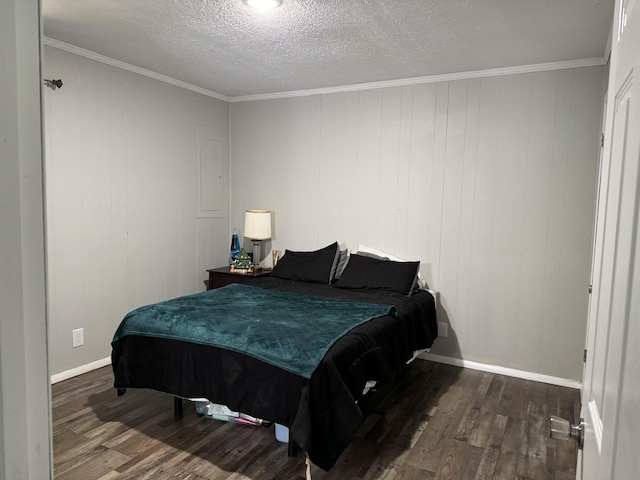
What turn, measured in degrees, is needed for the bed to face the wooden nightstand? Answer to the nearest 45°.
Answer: approximately 135° to its right

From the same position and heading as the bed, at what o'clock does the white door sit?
The white door is roughly at 10 o'clock from the bed.

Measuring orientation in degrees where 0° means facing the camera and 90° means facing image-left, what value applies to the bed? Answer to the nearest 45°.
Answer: approximately 45°

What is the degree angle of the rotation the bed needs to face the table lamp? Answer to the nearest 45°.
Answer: approximately 135° to its right

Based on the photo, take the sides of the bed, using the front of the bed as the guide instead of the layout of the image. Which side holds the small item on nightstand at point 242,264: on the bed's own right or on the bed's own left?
on the bed's own right

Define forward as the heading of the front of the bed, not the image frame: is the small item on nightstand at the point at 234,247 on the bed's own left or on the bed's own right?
on the bed's own right
